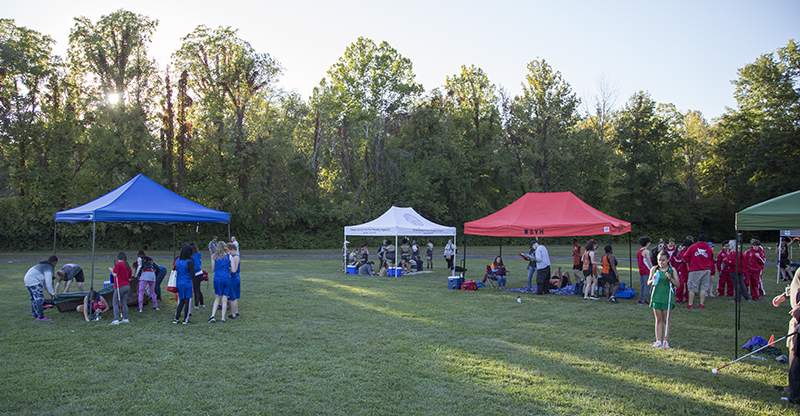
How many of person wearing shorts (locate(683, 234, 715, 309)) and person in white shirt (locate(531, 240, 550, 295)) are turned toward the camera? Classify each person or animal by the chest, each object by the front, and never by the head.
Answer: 0

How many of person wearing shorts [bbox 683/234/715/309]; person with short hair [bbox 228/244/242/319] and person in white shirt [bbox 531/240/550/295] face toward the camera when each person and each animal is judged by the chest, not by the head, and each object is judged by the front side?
0

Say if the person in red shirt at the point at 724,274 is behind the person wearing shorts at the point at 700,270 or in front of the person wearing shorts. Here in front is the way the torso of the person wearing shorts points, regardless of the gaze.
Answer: in front

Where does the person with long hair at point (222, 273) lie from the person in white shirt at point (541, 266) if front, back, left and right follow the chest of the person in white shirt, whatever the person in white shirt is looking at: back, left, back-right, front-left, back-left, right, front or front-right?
front-left

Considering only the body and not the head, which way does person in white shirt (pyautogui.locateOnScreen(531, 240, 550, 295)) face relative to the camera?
to the viewer's left

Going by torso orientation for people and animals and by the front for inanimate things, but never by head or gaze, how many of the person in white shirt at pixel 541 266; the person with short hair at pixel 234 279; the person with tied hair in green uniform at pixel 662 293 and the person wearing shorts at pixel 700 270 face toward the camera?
1

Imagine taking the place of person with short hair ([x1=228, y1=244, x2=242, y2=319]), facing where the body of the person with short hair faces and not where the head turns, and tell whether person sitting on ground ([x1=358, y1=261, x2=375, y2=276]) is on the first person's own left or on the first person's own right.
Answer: on the first person's own right

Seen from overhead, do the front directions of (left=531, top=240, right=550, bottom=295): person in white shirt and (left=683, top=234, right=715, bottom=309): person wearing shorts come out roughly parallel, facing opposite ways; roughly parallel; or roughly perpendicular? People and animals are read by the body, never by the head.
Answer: roughly perpendicular

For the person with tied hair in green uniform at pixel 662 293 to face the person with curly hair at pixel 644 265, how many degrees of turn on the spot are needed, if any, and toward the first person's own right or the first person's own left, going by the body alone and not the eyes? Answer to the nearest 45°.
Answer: approximately 180°
